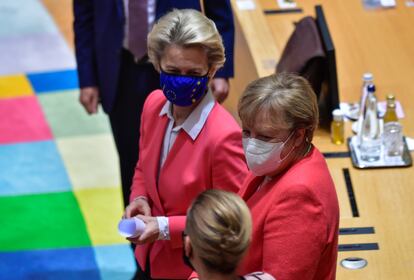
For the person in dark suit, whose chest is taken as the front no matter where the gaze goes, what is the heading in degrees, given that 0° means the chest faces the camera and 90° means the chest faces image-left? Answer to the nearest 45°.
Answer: approximately 0°

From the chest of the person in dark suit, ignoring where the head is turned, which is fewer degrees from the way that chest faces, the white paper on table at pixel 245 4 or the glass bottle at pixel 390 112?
the glass bottle

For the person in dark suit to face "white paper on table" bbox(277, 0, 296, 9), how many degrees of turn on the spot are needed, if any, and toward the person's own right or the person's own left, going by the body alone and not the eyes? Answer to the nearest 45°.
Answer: approximately 135° to the person's own left

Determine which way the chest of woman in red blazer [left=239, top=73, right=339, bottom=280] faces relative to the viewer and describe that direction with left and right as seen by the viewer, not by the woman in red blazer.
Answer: facing the viewer and to the left of the viewer

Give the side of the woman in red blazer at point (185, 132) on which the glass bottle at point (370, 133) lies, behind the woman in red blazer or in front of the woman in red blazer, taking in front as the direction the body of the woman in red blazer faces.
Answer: behind

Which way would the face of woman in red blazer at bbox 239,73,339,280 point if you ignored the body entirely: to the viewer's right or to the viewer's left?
to the viewer's left

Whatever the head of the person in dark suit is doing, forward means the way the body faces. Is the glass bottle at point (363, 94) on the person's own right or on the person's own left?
on the person's own left

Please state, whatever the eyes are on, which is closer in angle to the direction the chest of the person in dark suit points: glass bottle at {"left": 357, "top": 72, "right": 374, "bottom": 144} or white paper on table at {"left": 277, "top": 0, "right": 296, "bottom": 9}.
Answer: the glass bottle

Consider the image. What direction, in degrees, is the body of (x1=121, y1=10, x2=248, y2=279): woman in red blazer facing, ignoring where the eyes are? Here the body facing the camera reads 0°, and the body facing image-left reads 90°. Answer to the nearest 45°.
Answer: approximately 45°
